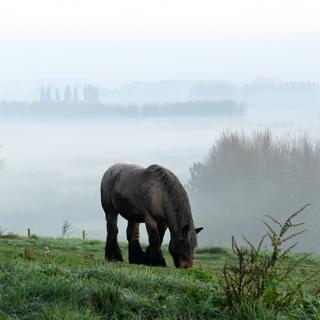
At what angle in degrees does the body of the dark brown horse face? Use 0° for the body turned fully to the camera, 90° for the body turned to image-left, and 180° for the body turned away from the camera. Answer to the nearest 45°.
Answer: approximately 315°
